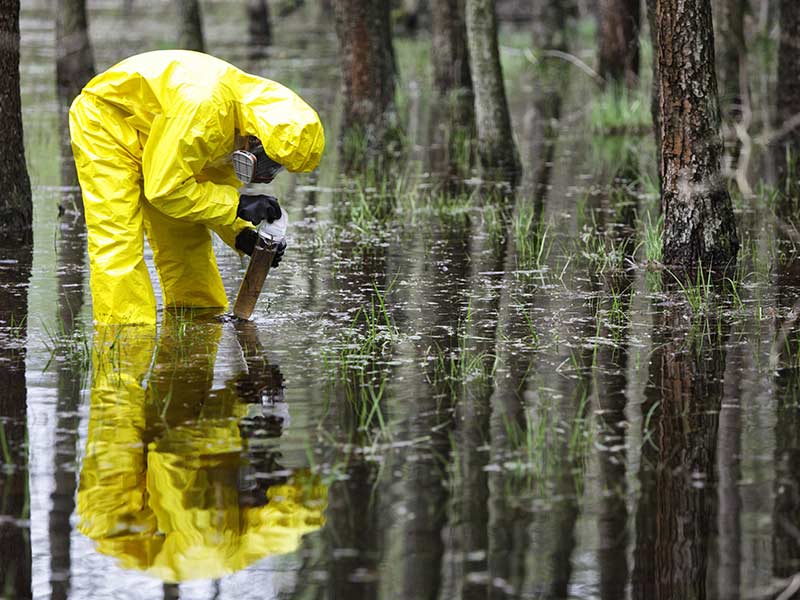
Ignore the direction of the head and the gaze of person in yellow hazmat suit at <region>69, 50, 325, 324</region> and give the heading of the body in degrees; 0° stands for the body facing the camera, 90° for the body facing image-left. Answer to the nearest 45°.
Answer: approximately 270°

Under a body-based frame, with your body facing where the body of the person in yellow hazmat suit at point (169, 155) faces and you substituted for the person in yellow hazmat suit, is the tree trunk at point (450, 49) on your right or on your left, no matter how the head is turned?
on your left

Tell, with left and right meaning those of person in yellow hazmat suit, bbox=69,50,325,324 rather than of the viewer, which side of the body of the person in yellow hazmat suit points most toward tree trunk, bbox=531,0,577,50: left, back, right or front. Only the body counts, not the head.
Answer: left

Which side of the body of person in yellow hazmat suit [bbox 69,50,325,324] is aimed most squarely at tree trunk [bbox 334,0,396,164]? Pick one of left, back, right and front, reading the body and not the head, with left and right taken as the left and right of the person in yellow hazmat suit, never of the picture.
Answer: left

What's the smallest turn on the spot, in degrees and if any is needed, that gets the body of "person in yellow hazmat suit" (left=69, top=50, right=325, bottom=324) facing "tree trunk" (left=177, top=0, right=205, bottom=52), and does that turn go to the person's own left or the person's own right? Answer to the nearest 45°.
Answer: approximately 90° to the person's own left

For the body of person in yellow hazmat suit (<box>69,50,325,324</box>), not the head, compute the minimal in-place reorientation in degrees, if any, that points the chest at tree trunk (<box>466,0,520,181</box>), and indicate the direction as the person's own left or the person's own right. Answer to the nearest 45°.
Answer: approximately 45° to the person's own left

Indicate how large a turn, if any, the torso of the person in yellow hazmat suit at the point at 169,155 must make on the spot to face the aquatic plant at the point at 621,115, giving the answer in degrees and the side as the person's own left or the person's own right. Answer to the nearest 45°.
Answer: approximately 45° to the person's own left

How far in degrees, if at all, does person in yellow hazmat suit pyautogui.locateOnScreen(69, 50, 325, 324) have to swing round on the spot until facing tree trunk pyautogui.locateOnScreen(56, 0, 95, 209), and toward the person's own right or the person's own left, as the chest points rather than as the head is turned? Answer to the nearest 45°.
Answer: approximately 90° to the person's own left

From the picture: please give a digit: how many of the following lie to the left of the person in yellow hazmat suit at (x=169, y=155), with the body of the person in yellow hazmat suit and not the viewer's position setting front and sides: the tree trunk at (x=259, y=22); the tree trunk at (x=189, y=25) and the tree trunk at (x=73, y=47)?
3

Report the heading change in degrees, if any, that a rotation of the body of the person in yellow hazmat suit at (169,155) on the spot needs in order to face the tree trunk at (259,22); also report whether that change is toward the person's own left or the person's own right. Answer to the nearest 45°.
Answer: approximately 90° to the person's own left

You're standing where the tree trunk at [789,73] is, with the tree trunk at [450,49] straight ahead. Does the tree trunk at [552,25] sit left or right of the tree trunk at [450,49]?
right

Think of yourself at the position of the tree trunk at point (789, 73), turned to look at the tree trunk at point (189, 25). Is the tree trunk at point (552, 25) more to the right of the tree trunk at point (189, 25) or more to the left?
right

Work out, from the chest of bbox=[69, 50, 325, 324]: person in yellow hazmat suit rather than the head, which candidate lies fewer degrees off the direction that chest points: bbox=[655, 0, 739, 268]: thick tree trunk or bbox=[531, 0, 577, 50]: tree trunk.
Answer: the thick tree trunk
